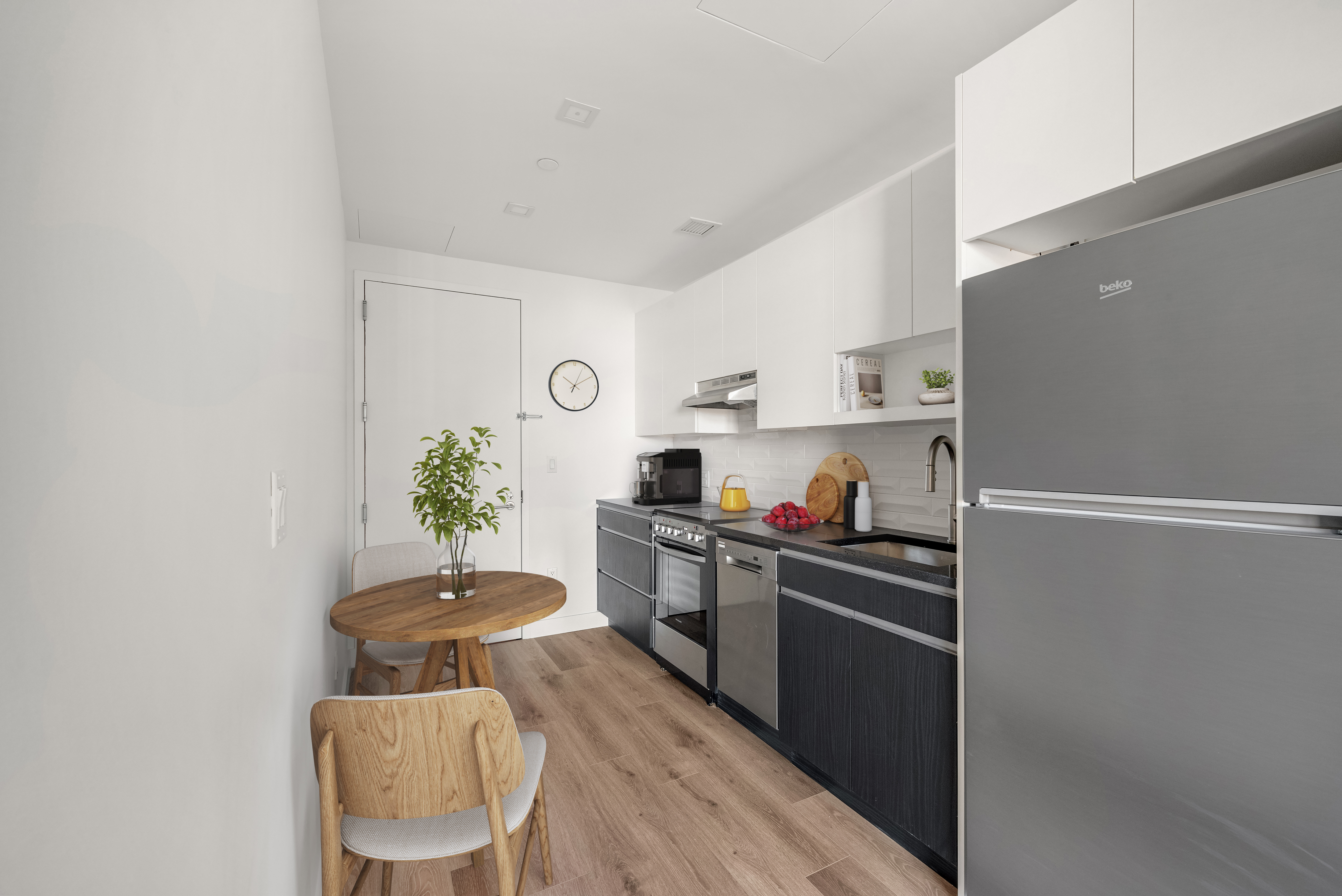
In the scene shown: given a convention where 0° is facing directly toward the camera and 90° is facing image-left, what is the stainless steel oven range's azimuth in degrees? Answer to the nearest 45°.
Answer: approximately 45°

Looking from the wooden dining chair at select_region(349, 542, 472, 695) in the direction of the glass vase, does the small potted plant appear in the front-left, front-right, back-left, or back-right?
front-left

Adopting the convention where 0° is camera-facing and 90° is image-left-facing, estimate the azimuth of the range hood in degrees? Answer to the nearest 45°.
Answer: approximately 45°

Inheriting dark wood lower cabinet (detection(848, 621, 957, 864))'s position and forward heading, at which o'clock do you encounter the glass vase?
The glass vase is roughly at 1 o'clock from the dark wood lower cabinet.

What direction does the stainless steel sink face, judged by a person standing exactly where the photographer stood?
facing the viewer and to the left of the viewer

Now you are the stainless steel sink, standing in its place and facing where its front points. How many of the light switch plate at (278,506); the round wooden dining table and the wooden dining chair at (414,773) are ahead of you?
3

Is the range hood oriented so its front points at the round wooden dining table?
yes

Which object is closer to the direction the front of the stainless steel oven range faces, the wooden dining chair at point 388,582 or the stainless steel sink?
the wooden dining chair

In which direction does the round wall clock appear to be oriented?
toward the camera

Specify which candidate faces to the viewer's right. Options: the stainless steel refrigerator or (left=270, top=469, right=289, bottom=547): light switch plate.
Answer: the light switch plate

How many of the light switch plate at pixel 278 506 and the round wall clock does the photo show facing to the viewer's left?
0

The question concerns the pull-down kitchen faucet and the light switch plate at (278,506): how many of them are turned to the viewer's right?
1

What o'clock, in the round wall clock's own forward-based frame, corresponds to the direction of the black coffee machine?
The black coffee machine is roughly at 10 o'clock from the round wall clock.

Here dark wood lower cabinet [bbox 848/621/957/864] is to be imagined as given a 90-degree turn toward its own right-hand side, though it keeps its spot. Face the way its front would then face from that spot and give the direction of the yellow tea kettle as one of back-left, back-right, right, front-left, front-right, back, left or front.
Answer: front

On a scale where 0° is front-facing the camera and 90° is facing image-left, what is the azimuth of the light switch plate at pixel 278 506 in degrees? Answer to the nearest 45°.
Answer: approximately 270°

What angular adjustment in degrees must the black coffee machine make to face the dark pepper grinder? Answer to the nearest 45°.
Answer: approximately 90° to its left
